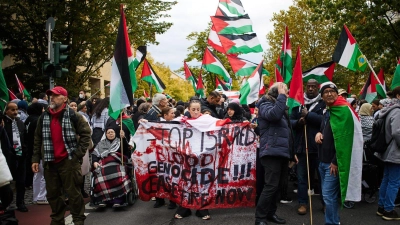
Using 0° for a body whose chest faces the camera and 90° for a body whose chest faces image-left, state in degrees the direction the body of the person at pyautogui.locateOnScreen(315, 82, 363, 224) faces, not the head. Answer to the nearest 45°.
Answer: approximately 45°

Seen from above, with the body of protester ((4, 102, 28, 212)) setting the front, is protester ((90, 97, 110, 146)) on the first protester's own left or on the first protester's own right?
on the first protester's own left

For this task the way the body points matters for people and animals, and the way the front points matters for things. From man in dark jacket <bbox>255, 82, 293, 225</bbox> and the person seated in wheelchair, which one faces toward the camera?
the person seated in wheelchair

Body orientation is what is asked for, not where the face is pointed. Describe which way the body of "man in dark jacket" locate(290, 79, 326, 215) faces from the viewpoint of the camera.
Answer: toward the camera

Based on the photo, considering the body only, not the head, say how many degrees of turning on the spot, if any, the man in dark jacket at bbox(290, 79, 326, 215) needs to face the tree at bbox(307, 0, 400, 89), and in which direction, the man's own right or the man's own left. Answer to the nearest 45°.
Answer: approximately 180°

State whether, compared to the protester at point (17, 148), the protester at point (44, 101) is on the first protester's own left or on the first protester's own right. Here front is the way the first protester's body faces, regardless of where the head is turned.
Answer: on the first protester's own left

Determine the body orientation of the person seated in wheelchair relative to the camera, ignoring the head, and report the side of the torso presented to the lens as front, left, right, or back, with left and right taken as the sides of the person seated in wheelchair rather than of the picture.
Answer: front

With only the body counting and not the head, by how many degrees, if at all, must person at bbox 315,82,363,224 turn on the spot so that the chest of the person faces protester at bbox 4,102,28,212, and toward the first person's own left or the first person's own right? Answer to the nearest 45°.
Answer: approximately 45° to the first person's own right

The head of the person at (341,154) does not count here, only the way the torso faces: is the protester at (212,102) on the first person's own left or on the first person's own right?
on the first person's own right

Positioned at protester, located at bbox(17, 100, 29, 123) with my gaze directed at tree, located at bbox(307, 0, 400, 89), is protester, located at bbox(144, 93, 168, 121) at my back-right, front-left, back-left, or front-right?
front-right
